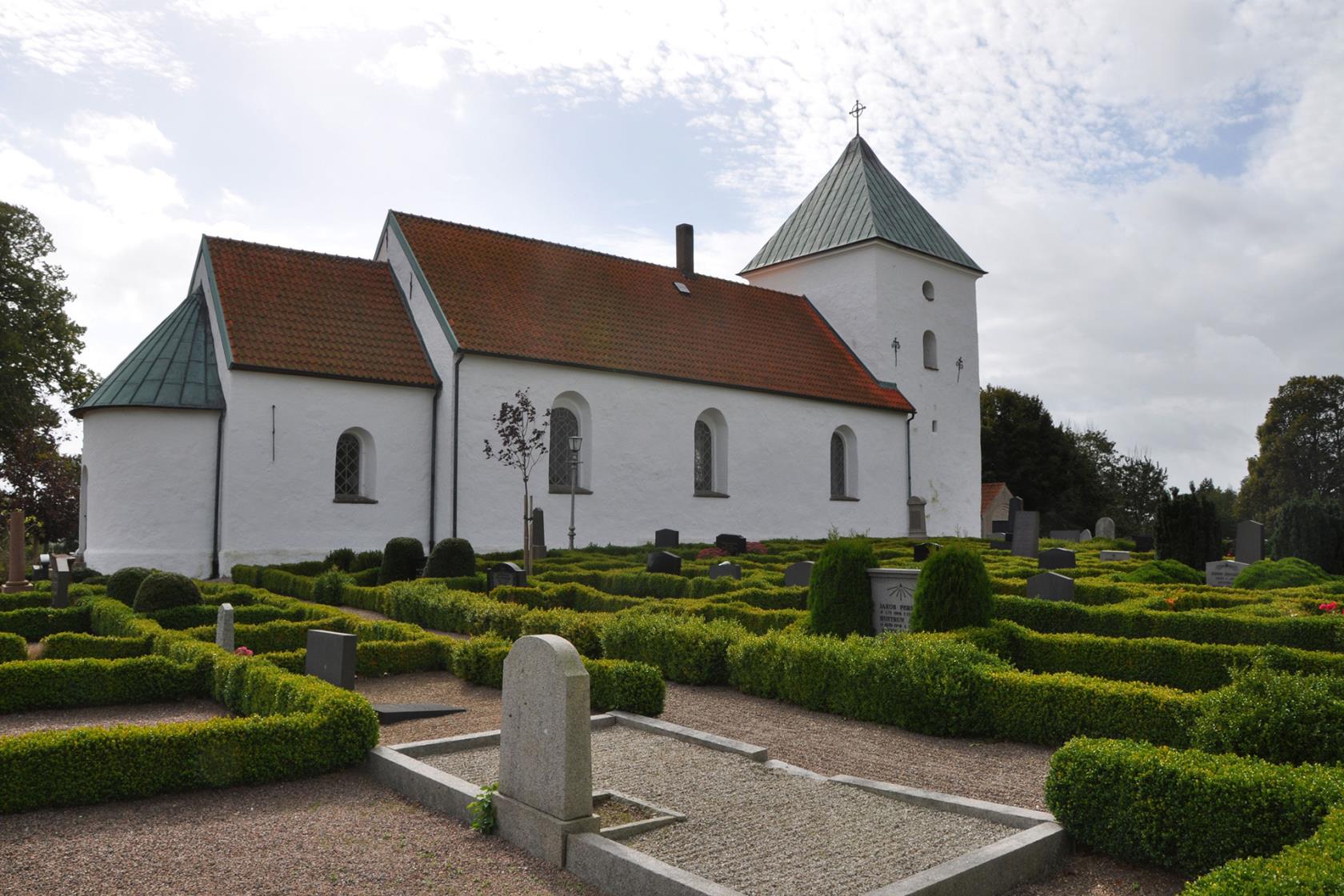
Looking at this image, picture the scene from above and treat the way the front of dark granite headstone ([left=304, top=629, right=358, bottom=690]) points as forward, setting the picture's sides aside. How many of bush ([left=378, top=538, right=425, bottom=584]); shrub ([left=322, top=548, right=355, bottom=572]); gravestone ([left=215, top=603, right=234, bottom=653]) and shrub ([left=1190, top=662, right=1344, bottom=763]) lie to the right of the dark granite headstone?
1

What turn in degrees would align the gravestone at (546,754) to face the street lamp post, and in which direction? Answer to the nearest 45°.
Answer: approximately 45° to its left

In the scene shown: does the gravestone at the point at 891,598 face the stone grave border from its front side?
yes

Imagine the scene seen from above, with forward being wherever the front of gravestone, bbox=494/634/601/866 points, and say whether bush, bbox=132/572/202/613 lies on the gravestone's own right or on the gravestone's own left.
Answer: on the gravestone's own left

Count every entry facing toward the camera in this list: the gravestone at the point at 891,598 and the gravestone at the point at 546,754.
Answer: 1

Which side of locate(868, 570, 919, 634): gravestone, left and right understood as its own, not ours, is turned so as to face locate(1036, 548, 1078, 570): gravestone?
back

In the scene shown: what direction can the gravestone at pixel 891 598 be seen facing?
toward the camera

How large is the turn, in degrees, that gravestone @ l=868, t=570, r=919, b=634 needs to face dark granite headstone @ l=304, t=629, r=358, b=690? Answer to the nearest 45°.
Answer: approximately 45° to its right

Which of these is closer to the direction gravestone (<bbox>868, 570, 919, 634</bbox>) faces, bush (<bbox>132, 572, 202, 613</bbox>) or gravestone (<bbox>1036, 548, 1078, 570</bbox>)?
the bush

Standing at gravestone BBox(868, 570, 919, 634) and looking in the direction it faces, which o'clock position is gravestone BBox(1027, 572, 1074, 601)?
gravestone BBox(1027, 572, 1074, 601) is roughly at 7 o'clock from gravestone BBox(868, 570, 919, 634).

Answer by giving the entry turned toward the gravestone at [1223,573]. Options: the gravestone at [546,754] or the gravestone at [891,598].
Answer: the gravestone at [546,754]

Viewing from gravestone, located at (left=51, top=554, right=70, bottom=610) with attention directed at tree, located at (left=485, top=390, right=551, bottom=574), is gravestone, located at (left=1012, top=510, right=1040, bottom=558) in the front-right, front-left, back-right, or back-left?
front-right
